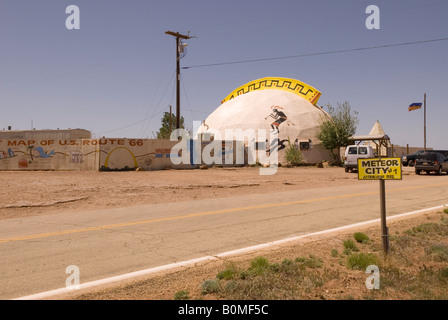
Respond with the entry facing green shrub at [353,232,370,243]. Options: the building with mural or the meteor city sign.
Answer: the building with mural

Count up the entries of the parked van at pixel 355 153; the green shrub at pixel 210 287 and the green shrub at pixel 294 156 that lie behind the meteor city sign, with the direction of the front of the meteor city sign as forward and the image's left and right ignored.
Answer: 2

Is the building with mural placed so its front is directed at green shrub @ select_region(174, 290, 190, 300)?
yes

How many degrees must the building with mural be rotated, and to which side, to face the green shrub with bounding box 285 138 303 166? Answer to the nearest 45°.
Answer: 0° — it already faces it

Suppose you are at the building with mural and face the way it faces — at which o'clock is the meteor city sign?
The meteor city sign is roughly at 12 o'clock from the building with mural.

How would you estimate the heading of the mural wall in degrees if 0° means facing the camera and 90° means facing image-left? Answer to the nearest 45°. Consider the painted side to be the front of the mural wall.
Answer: approximately 0°

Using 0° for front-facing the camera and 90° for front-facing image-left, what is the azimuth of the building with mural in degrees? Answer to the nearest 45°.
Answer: approximately 0°
